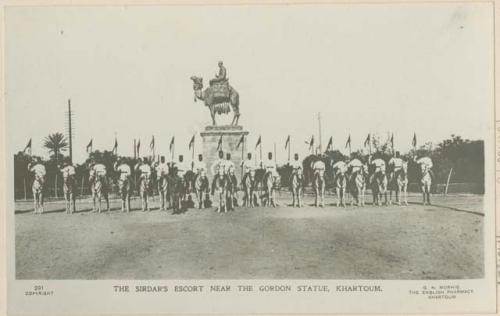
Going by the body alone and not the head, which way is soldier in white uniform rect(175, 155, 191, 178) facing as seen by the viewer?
toward the camera
